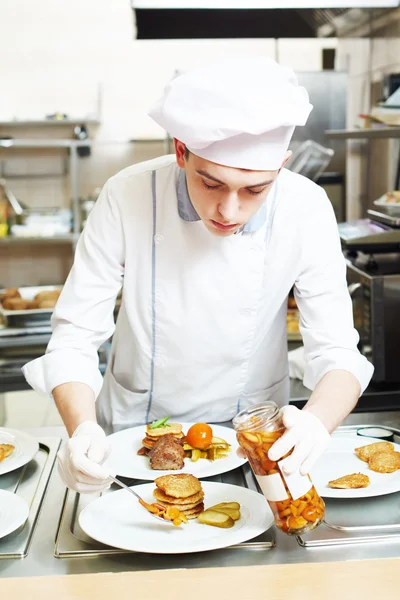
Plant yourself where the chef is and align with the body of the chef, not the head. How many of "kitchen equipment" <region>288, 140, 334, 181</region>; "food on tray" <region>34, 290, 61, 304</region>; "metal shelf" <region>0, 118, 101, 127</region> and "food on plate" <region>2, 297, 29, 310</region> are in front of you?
0

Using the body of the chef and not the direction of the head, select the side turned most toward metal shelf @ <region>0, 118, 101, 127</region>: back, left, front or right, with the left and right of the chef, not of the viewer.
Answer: back

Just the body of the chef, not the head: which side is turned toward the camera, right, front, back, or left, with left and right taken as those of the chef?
front

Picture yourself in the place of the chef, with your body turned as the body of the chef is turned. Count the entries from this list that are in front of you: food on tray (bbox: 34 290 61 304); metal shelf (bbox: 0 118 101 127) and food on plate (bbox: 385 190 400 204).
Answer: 0

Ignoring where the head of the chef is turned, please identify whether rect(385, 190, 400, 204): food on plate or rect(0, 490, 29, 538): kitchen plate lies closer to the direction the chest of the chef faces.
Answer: the kitchen plate

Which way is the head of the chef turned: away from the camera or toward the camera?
toward the camera
